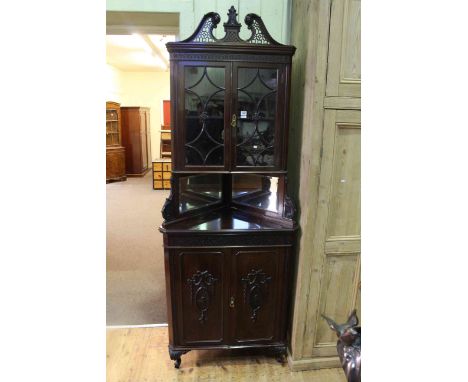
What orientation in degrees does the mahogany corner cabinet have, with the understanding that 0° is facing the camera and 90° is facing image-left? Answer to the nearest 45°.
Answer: approximately 0°

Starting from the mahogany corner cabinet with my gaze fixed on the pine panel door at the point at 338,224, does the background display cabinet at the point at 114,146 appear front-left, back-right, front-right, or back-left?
back-left

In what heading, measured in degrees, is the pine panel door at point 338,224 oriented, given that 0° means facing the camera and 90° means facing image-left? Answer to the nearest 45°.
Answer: approximately 0°

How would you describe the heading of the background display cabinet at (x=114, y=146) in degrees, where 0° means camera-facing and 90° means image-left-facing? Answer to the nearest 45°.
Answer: approximately 315°

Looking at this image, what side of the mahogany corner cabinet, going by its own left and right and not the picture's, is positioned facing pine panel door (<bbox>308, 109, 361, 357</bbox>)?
left
